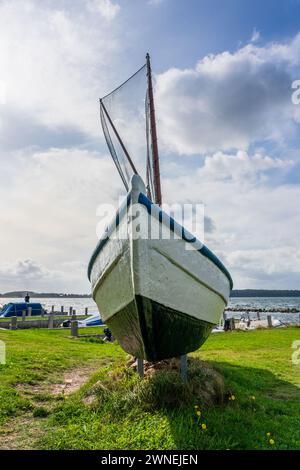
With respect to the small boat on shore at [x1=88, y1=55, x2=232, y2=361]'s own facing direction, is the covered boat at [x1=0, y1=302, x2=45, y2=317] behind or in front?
behind

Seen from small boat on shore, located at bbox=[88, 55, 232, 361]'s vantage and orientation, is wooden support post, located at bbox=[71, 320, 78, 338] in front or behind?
behind

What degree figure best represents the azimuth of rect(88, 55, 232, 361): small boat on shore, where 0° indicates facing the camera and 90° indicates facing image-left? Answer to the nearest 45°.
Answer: approximately 0°
